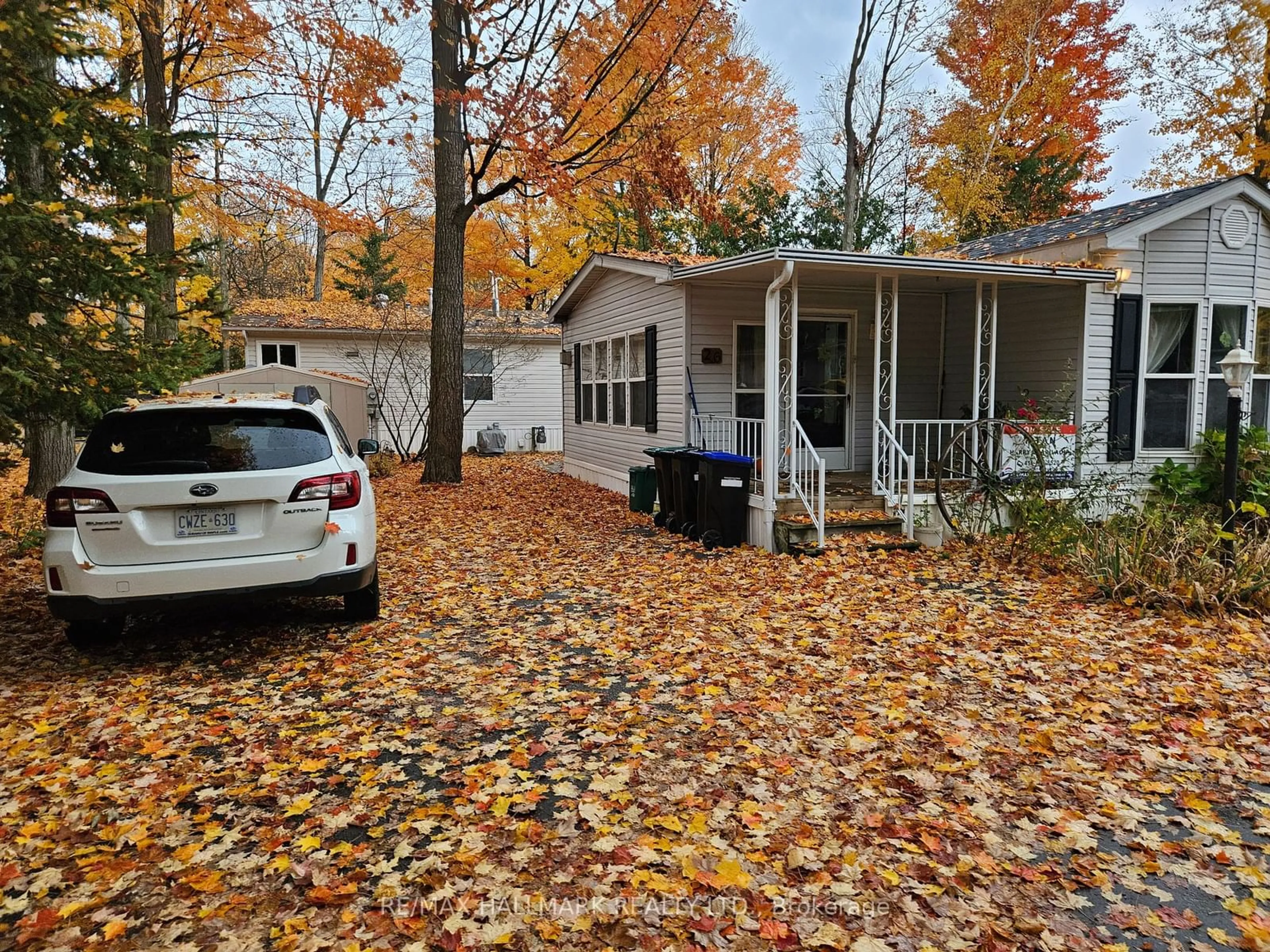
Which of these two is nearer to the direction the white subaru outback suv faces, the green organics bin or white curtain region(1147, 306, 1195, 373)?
the green organics bin

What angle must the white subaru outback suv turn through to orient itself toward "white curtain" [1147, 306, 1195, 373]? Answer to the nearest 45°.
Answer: approximately 90° to its right

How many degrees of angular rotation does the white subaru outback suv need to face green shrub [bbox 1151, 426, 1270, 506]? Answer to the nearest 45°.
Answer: approximately 90° to its right

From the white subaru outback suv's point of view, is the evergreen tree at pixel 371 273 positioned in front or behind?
in front

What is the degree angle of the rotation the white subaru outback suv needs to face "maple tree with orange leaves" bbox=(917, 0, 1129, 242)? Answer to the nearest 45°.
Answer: approximately 45° to its right

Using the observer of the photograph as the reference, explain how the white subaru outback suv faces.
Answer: facing away from the viewer

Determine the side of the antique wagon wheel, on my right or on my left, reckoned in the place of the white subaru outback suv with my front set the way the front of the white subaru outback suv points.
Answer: on my right

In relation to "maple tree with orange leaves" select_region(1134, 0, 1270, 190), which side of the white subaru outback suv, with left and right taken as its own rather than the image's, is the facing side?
right

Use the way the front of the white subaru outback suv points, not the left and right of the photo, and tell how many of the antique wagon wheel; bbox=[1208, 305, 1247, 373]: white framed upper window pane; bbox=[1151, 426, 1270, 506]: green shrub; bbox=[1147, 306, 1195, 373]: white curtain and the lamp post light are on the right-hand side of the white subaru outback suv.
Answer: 5

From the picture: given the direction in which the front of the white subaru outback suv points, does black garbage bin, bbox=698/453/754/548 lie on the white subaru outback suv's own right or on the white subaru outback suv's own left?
on the white subaru outback suv's own right

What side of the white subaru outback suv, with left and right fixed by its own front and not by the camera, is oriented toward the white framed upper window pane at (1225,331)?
right

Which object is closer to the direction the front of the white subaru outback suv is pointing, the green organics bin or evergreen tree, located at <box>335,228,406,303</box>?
the evergreen tree

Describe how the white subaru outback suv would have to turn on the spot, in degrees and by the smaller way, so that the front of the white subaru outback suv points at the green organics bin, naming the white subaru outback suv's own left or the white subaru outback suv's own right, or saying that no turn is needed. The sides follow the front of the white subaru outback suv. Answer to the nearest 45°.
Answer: approximately 45° to the white subaru outback suv's own right

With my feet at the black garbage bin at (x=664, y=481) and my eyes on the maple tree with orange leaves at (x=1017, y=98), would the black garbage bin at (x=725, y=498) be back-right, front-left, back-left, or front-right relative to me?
back-right
